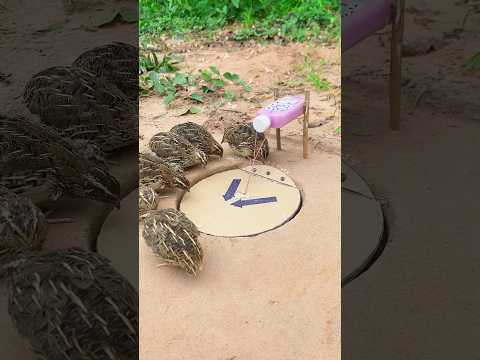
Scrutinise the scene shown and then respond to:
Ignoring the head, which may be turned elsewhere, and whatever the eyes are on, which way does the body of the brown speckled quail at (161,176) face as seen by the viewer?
to the viewer's right

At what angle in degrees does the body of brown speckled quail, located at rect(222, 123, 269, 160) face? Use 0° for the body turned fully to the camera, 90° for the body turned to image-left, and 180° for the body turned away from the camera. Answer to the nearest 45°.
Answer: approximately 315°
